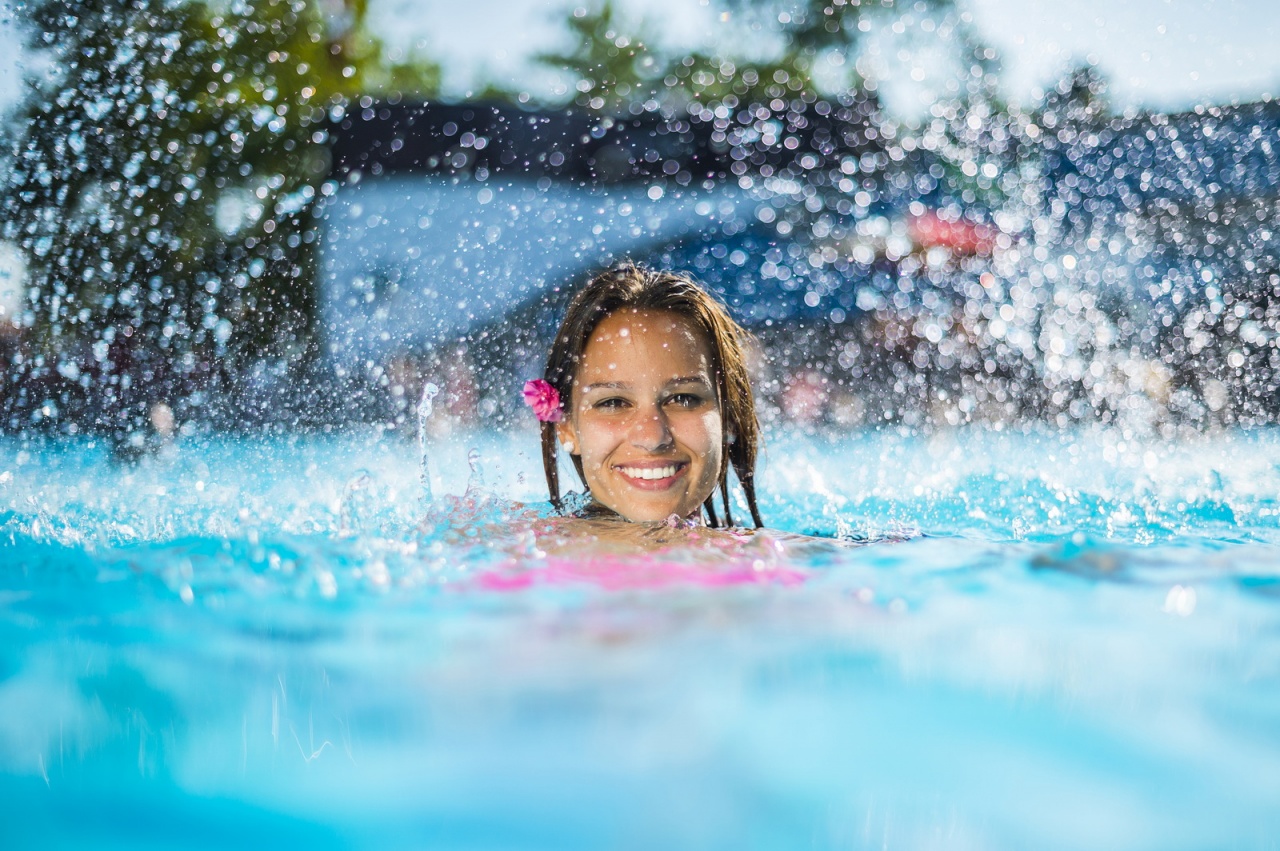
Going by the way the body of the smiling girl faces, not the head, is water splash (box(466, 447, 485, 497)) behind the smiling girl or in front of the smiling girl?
behind

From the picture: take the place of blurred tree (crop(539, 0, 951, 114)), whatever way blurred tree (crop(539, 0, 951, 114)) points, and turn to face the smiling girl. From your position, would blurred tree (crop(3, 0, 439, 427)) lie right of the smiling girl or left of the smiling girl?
right

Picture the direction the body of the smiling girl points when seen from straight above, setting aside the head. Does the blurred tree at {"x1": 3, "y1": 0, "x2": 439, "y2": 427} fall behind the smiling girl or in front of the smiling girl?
behind

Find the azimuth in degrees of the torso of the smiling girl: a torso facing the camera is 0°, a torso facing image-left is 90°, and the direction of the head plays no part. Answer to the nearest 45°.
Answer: approximately 0°

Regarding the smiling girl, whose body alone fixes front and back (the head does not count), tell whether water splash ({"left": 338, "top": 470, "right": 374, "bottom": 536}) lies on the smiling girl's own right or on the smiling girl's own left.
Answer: on the smiling girl's own right
